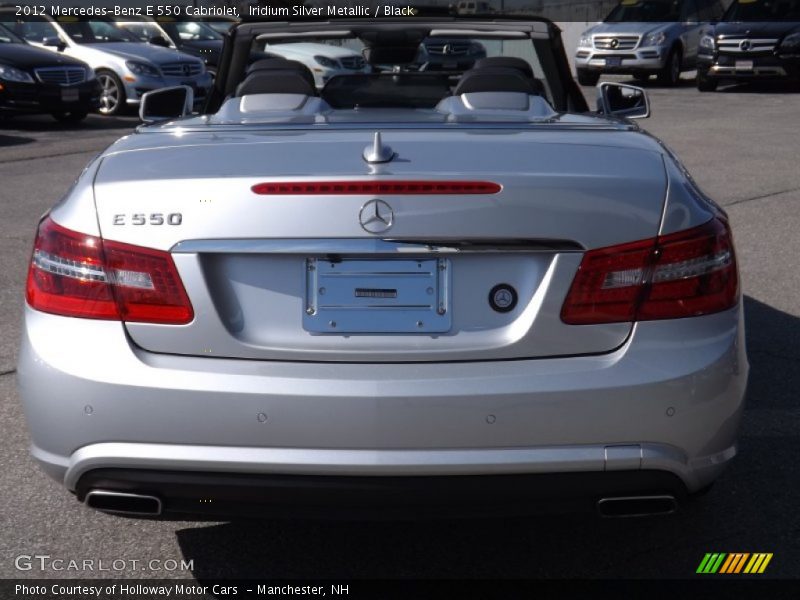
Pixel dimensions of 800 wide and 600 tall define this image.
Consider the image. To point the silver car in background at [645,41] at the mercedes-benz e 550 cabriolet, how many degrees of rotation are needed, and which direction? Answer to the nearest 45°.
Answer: approximately 45° to its left

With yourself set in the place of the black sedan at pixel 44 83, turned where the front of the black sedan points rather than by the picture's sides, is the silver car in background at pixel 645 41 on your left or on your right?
on your left

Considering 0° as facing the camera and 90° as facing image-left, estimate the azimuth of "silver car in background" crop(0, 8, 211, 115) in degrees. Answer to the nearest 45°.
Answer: approximately 315°

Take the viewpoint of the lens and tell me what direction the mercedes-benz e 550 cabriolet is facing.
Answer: facing away from the viewer

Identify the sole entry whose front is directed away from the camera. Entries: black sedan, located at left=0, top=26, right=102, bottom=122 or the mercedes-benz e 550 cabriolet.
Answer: the mercedes-benz e 550 cabriolet

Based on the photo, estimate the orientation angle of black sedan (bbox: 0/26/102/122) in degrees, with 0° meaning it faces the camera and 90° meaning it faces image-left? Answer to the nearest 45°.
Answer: approximately 315°

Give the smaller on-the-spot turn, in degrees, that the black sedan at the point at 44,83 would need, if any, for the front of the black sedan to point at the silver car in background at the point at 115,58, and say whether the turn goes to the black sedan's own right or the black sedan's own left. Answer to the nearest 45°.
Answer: approximately 90° to the black sedan's own left

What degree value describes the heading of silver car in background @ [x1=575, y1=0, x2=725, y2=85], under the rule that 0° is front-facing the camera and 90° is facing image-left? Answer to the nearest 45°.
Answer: approximately 45°
